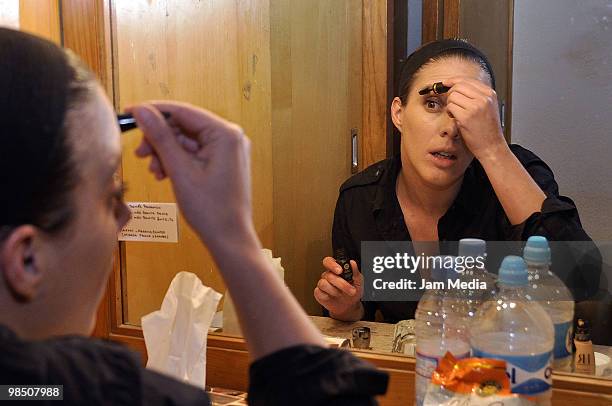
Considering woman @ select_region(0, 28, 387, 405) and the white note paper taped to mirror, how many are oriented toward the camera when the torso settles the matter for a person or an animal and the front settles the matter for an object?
1

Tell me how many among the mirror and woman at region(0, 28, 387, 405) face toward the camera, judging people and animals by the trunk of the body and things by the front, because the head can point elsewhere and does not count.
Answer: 1

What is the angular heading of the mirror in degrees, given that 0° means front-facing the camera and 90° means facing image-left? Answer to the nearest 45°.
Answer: approximately 0°

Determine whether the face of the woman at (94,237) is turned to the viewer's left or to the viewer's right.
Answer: to the viewer's right

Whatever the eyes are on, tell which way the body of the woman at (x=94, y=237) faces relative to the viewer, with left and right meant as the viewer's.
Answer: facing away from the viewer and to the right of the viewer

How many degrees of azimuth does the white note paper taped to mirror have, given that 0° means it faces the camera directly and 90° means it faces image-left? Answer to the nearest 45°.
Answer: approximately 0°
